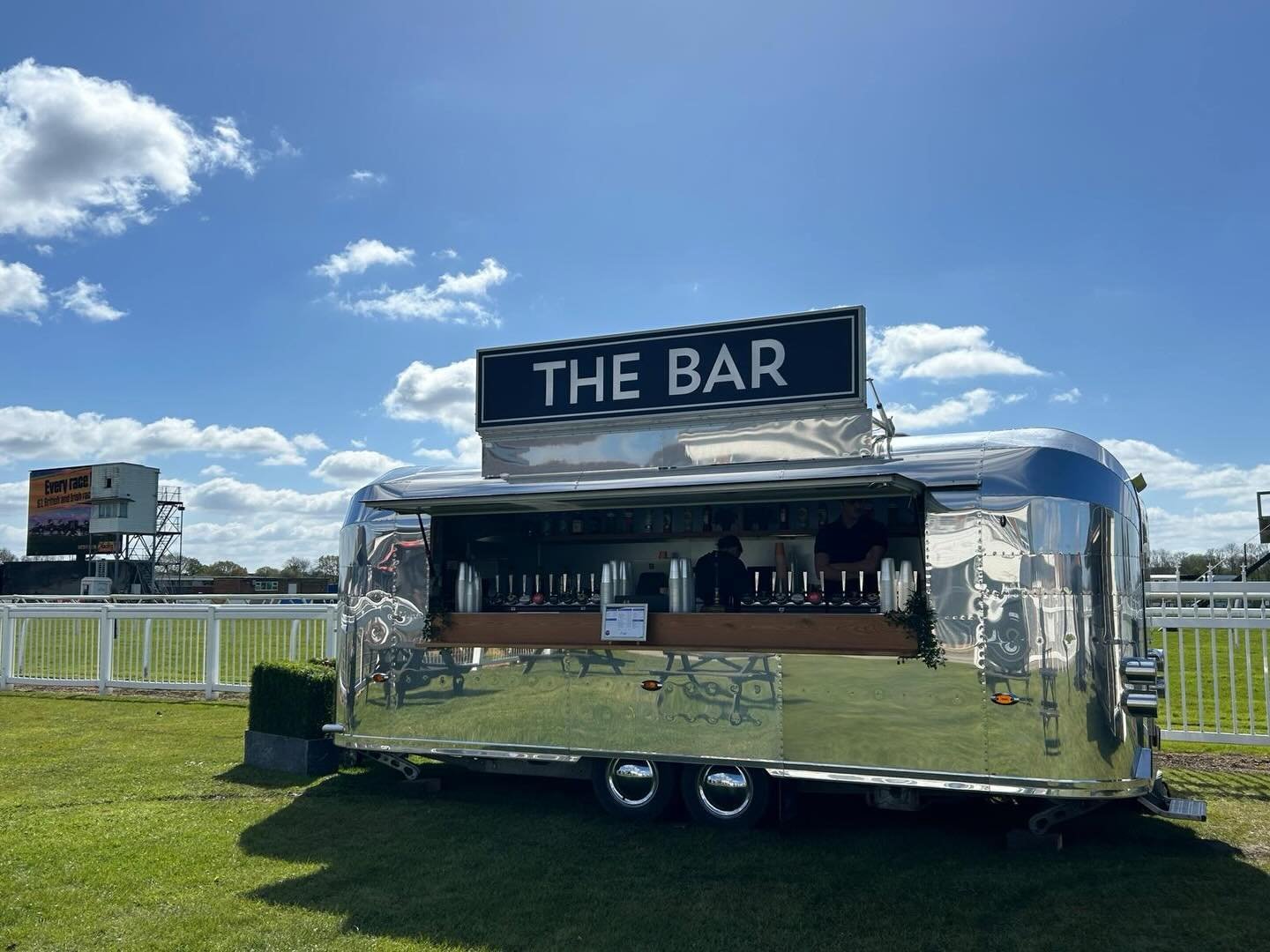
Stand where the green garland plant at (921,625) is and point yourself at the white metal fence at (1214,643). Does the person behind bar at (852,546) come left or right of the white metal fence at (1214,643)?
left

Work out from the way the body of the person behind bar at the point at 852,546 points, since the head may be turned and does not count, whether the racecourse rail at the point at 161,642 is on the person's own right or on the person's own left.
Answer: on the person's own right

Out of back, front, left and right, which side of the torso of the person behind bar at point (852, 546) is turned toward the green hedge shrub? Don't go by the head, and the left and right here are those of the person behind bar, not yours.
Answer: right

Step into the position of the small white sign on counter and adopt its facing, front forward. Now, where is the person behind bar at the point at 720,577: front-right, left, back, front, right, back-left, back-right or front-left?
back-left

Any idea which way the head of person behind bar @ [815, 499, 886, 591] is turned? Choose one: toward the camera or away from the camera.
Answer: toward the camera

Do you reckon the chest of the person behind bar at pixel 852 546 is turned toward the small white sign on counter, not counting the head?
no

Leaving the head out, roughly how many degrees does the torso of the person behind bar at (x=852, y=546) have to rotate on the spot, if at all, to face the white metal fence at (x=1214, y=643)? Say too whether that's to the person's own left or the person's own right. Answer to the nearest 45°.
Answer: approximately 135° to the person's own left

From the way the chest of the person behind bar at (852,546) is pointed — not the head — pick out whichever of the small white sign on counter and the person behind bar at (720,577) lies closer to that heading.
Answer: the small white sign on counter

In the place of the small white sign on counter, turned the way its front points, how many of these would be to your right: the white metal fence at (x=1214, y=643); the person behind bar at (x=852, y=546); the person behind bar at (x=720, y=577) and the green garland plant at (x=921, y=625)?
0

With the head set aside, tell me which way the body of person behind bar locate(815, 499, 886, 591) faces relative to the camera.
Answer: toward the camera

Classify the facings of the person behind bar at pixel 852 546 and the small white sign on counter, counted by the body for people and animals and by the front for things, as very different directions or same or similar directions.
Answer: same or similar directions

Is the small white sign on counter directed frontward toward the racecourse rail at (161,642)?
no

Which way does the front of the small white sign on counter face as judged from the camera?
facing the viewer

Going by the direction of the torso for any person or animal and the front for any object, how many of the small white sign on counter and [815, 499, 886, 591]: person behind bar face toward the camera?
2

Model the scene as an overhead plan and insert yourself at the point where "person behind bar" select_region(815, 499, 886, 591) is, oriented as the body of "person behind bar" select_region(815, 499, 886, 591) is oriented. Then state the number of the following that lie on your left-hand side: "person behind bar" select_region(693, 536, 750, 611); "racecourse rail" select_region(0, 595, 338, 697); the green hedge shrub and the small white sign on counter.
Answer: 0
